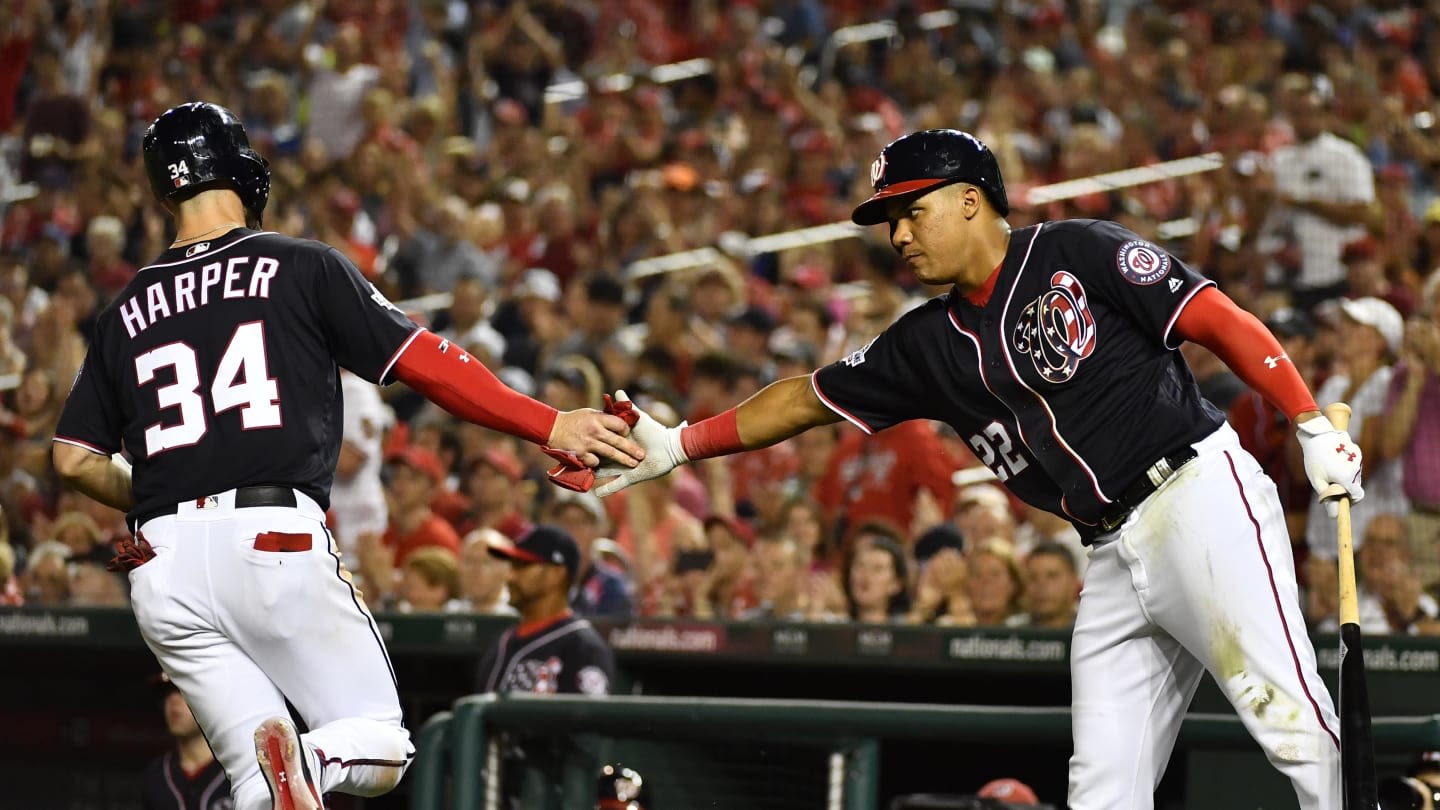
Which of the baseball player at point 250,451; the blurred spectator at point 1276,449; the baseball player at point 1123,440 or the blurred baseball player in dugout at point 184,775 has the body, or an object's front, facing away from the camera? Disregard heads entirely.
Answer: the baseball player at point 250,451

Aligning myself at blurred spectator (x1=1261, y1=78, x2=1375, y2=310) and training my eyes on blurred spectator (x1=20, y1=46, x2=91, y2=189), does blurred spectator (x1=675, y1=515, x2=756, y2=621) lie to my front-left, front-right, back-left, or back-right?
front-left

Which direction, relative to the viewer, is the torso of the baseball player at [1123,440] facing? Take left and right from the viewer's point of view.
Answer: facing the viewer and to the left of the viewer

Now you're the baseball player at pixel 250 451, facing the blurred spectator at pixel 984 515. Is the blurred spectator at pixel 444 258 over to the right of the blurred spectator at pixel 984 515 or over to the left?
left

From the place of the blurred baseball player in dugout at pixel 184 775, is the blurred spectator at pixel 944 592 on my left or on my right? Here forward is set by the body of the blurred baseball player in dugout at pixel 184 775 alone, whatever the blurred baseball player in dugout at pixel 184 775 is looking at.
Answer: on my left

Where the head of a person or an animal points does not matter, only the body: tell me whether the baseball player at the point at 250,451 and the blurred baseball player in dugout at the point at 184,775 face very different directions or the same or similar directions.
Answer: very different directions

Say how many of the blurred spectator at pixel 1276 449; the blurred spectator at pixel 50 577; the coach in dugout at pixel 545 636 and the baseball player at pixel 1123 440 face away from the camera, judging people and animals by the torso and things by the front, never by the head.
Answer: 0

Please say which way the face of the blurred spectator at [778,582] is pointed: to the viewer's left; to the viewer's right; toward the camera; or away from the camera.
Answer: toward the camera

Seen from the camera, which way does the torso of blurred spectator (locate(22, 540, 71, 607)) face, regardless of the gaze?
toward the camera

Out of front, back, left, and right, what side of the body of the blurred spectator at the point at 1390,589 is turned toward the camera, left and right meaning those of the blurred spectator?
front

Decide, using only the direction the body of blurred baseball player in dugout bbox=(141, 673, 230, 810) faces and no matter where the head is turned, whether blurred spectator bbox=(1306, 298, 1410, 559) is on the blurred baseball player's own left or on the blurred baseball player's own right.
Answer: on the blurred baseball player's own left

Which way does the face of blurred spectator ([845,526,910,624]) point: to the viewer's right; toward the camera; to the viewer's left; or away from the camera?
toward the camera

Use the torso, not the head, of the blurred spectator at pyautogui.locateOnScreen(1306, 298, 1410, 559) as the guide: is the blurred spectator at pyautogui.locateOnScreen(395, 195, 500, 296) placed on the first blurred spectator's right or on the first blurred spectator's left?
on the first blurred spectator's right

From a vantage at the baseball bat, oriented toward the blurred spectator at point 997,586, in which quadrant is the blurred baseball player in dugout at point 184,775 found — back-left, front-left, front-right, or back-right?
front-left

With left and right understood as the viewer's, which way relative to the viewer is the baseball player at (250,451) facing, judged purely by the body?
facing away from the viewer

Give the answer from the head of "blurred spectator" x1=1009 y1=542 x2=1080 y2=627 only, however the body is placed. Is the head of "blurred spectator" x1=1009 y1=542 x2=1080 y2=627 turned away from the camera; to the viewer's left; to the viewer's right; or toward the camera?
toward the camera

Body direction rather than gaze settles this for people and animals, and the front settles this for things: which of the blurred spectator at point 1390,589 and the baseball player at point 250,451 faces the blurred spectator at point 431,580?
the baseball player

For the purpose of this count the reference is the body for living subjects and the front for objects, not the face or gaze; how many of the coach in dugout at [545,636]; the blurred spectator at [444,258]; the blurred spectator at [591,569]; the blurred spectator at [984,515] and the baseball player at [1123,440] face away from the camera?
0
